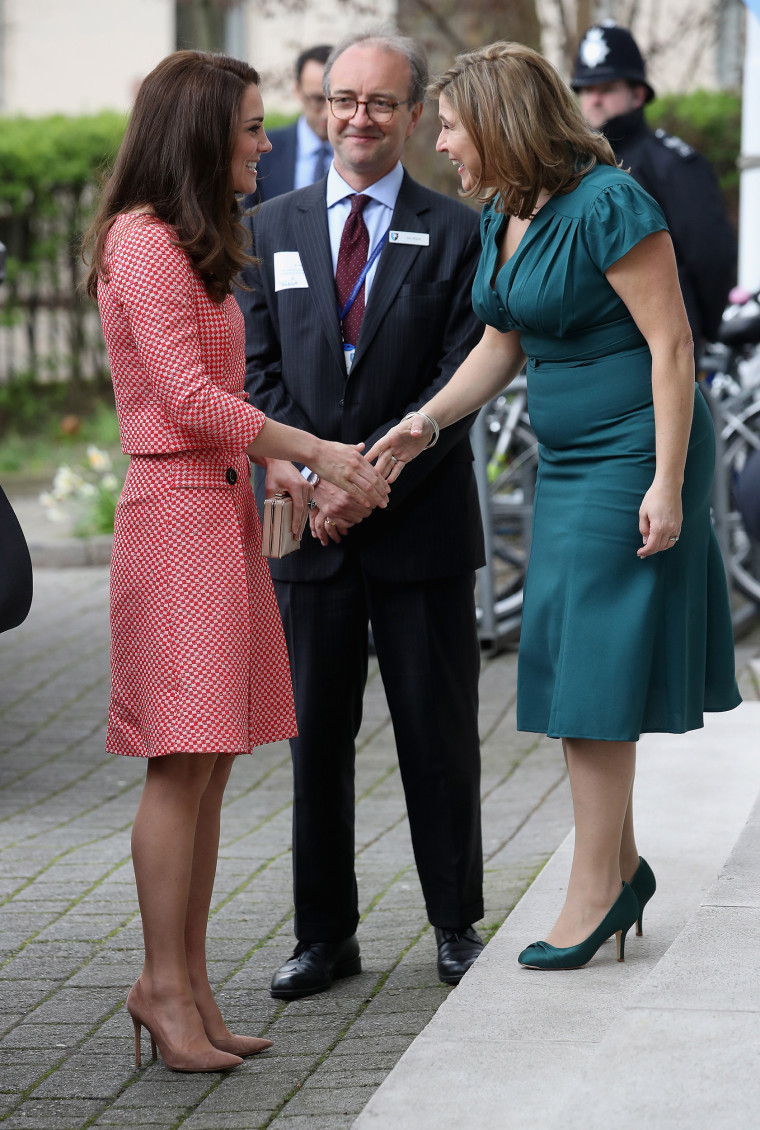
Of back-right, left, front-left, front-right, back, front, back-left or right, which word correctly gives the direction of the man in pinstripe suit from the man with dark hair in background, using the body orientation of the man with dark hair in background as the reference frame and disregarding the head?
front

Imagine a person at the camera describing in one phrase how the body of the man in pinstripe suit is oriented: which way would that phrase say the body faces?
toward the camera

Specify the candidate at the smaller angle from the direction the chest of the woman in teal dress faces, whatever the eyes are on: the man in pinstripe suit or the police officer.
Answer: the man in pinstripe suit

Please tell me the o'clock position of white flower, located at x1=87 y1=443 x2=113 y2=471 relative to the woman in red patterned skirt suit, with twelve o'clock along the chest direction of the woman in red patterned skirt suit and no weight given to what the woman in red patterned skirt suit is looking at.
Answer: The white flower is roughly at 9 o'clock from the woman in red patterned skirt suit.

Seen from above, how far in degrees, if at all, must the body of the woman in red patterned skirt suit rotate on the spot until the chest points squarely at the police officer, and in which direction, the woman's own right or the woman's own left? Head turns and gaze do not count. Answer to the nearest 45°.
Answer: approximately 45° to the woman's own left

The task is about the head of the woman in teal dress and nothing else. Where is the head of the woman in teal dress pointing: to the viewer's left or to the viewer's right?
to the viewer's left

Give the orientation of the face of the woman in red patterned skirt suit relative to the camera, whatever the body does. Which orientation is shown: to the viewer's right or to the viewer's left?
to the viewer's right

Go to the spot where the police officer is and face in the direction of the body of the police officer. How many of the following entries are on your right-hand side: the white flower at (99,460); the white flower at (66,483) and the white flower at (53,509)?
3

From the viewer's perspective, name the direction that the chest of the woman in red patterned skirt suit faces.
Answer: to the viewer's right

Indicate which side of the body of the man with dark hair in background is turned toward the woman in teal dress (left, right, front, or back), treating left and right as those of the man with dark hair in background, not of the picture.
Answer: front

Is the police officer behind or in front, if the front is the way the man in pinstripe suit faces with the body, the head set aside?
behind

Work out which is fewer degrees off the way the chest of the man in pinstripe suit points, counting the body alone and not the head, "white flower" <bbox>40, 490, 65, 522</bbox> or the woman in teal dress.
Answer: the woman in teal dress

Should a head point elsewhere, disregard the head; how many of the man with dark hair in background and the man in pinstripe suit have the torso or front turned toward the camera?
2

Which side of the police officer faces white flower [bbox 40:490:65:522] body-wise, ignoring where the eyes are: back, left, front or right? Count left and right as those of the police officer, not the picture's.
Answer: right

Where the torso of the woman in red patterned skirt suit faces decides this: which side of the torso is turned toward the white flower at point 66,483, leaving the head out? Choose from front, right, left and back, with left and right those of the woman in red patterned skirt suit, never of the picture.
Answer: left

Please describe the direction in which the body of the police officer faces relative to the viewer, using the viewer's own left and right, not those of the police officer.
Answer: facing the viewer and to the left of the viewer
